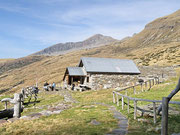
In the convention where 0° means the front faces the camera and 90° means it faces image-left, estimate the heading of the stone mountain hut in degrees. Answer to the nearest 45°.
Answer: approximately 90°
